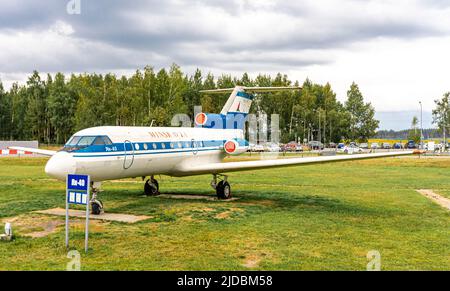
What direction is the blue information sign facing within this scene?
toward the camera

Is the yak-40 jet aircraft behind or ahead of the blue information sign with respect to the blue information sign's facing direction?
behind

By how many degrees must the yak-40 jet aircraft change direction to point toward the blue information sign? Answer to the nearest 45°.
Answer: approximately 45° to its left

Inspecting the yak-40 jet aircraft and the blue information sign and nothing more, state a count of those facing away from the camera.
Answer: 0

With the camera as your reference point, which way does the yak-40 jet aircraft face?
facing the viewer and to the left of the viewer
